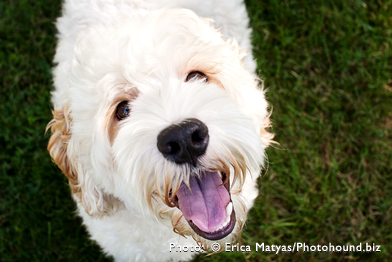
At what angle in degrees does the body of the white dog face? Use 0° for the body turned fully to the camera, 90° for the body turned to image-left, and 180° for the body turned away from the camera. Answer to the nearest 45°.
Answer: approximately 0°
